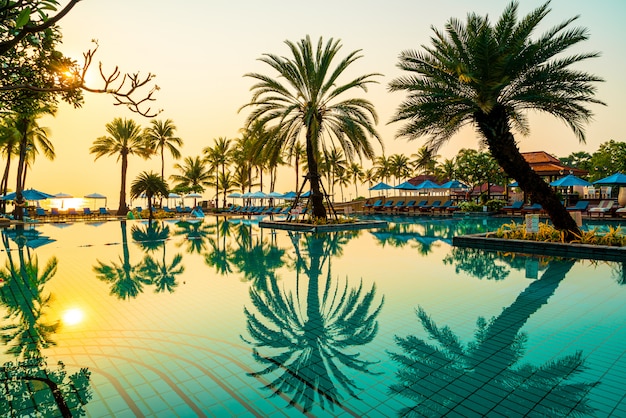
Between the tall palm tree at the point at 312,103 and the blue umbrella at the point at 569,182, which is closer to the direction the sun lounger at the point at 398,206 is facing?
the tall palm tree

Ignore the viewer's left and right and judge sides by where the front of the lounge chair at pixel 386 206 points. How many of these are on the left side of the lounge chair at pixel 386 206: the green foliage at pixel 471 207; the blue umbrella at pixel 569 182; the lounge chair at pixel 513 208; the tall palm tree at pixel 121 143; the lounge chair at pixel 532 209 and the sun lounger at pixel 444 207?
5

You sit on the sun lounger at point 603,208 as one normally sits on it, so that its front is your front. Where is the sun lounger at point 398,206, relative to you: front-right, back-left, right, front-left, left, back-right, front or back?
front-right

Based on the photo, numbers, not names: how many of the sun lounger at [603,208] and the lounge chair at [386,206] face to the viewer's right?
0

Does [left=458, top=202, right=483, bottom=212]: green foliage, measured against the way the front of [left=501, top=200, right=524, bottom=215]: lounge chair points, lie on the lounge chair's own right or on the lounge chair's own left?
on the lounge chair's own right

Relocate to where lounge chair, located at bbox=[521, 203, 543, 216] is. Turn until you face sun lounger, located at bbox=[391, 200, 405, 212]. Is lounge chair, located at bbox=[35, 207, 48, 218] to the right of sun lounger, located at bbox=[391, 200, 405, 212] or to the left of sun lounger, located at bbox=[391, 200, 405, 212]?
left

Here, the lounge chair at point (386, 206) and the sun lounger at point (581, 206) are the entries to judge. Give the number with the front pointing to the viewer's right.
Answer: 0

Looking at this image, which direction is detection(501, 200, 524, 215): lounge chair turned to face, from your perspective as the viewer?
facing the viewer and to the left of the viewer
